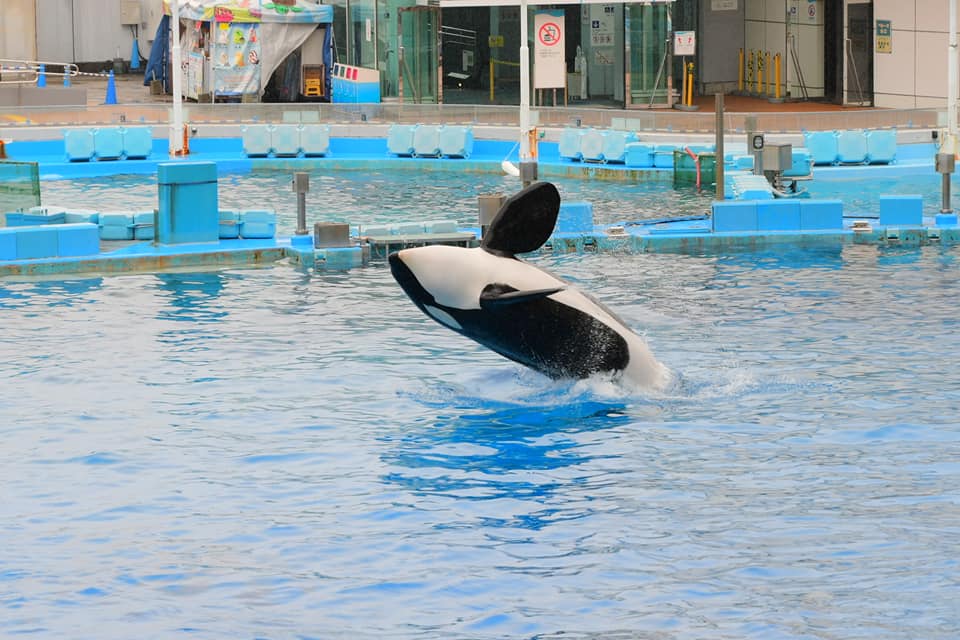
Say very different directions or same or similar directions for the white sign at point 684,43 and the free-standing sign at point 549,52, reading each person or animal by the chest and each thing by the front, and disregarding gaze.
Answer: same or similar directions

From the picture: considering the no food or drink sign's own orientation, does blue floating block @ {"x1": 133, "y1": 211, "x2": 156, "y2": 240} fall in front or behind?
in front

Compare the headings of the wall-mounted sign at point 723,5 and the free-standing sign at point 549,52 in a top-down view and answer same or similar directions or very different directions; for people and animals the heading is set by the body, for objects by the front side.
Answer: same or similar directions

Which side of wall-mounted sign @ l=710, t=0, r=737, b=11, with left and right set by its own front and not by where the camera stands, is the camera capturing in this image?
front

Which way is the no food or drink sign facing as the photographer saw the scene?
facing the viewer

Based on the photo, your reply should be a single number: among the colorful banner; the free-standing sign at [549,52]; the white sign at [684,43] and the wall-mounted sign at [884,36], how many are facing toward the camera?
4

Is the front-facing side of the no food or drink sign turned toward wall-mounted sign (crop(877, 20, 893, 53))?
no

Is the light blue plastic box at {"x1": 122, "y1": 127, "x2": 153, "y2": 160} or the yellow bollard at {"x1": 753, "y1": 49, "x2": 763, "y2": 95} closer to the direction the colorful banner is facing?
the light blue plastic box

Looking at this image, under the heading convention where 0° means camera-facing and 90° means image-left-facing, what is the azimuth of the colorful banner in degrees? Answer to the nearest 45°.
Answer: approximately 0°

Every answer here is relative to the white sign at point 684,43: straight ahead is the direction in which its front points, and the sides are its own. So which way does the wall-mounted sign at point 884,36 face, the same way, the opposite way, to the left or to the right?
the same way

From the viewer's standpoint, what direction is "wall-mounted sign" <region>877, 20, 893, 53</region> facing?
toward the camera

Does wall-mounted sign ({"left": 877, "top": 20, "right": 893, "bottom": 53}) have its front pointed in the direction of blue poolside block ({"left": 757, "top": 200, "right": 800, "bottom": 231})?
yes
